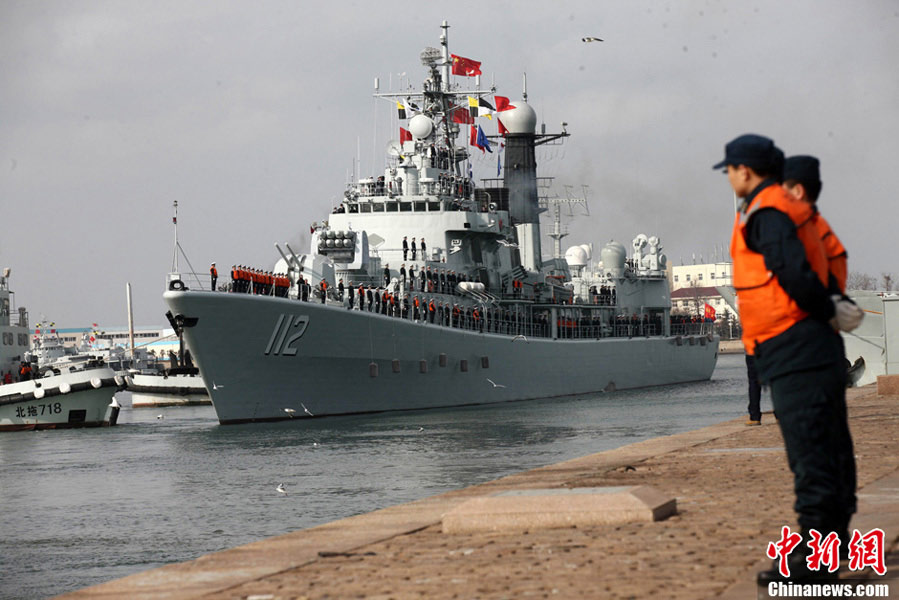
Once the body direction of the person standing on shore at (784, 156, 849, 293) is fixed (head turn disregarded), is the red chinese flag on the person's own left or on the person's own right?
on the person's own right

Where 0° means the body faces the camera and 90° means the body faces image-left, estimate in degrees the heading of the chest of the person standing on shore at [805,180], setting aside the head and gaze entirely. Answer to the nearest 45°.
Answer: approximately 90°

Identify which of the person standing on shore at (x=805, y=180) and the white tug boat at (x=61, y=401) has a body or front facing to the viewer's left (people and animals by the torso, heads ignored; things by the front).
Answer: the person standing on shore

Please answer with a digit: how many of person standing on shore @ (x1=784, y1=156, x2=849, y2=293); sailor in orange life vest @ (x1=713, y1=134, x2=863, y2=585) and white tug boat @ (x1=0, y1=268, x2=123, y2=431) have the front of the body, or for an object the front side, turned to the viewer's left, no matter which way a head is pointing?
2

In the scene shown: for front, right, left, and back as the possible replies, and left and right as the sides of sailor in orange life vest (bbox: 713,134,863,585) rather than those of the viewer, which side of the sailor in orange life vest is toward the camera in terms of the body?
left

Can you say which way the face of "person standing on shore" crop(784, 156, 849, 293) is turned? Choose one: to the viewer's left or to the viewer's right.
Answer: to the viewer's left

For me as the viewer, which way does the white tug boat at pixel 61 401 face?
facing to the right of the viewer

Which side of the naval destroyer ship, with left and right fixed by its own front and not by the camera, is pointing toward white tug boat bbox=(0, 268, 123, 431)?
front

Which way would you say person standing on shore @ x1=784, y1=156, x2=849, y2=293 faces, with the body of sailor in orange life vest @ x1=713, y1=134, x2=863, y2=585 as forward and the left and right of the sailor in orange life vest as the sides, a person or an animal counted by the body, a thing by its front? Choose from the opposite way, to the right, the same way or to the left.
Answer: the same way

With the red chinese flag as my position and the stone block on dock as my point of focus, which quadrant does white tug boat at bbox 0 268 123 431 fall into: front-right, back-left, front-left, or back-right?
front-right

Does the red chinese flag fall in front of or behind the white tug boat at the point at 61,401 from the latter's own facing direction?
in front
